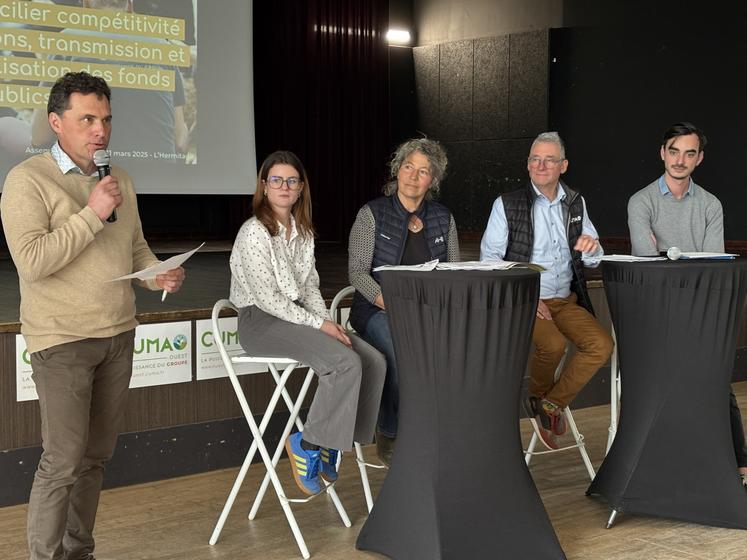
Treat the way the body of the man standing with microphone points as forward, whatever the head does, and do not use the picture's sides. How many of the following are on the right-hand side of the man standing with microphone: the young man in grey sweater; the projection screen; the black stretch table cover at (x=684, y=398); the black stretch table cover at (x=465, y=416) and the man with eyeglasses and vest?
0

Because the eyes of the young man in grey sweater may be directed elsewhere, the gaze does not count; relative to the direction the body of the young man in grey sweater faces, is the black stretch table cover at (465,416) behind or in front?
in front

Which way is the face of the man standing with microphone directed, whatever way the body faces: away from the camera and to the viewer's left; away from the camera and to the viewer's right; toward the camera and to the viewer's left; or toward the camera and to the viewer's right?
toward the camera and to the viewer's right

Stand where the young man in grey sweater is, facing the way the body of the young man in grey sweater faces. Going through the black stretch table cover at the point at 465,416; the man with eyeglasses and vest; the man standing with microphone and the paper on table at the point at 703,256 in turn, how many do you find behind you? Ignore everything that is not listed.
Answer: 0

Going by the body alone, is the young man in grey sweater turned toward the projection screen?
no

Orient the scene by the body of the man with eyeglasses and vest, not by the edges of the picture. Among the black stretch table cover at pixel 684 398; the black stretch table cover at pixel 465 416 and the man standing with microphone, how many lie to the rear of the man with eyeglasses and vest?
0

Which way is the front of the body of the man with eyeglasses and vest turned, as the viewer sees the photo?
toward the camera

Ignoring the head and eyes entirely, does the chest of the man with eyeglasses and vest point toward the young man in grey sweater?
no

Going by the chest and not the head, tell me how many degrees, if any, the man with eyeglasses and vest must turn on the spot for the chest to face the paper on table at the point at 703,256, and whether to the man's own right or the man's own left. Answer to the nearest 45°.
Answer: approximately 45° to the man's own left

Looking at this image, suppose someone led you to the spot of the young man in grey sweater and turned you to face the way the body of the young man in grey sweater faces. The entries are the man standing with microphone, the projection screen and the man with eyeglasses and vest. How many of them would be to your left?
0

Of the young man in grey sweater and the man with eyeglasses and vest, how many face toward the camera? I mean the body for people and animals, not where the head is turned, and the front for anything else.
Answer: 2

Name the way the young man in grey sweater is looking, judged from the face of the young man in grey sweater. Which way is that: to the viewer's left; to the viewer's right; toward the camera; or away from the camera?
toward the camera

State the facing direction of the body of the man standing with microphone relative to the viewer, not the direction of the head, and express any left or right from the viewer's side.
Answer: facing the viewer and to the right of the viewer

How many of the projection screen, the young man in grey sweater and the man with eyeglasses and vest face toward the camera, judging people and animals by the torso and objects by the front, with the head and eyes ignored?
3

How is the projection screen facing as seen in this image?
toward the camera

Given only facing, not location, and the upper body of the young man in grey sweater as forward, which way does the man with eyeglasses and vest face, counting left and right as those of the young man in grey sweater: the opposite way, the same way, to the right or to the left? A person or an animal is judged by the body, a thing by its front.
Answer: the same way

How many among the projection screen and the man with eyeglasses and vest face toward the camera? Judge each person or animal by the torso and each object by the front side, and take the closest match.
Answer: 2

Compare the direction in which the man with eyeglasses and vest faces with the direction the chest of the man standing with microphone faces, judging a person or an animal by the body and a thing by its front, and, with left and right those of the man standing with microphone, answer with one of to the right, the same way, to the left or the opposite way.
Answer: to the right

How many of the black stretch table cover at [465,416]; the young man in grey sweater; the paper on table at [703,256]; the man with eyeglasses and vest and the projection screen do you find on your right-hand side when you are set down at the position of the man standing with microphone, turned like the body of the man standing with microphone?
0

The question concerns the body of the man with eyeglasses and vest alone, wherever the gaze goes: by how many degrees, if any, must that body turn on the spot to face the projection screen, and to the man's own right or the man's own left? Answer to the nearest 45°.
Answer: approximately 135° to the man's own right
